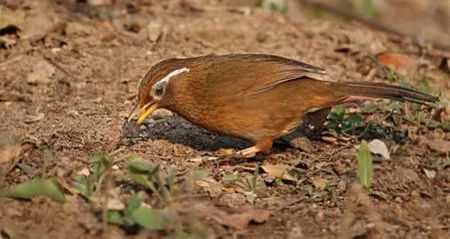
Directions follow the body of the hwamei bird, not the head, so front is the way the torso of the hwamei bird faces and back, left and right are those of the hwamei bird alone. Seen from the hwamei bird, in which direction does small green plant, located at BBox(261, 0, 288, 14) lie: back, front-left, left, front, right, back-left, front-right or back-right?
right

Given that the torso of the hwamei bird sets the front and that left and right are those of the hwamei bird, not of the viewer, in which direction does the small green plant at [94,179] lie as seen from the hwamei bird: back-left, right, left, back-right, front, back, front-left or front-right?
front-left

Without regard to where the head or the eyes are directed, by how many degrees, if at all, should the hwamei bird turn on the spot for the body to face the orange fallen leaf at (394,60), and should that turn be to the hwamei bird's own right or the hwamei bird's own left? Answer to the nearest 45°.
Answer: approximately 135° to the hwamei bird's own right

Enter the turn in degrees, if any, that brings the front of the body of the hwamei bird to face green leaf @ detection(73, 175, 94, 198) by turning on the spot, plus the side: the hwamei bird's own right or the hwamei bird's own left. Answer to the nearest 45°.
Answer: approximately 45° to the hwamei bird's own left

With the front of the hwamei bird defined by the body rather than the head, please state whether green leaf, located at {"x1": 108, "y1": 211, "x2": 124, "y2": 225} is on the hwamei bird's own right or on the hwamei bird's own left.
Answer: on the hwamei bird's own left

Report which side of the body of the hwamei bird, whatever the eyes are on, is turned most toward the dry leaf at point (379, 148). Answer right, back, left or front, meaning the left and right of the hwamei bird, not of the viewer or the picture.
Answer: back

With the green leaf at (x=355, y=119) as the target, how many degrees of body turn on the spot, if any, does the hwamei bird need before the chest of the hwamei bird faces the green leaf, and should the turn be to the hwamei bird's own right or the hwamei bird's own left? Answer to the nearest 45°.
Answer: approximately 135° to the hwamei bird's own right

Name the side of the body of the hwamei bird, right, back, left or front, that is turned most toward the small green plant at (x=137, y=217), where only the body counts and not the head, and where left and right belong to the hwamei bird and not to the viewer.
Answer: left

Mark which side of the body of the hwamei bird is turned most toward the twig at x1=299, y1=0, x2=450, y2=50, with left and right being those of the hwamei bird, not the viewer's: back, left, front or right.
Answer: right

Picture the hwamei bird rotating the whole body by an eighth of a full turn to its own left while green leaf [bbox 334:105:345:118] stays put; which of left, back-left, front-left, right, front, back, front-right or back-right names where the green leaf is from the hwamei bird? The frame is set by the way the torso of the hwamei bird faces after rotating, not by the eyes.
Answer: back

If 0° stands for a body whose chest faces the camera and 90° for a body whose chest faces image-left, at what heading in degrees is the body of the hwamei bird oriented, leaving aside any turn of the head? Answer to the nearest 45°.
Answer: approximately 90°

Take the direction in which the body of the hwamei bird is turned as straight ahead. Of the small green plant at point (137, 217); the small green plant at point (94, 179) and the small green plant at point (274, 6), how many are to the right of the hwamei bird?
1
